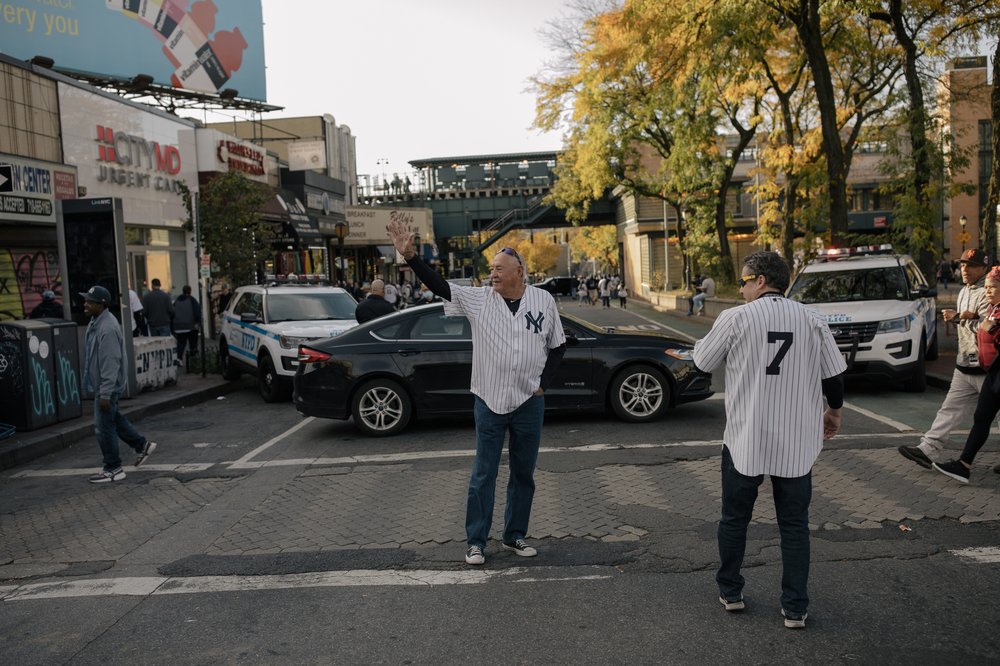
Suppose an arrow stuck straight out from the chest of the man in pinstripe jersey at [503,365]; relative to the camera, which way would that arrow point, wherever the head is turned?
toward the camera

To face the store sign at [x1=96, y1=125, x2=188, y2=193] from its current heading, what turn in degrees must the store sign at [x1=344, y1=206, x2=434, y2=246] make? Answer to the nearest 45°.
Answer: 0° — it already faces it

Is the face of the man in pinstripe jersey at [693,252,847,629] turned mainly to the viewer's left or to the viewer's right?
to the viewer's left

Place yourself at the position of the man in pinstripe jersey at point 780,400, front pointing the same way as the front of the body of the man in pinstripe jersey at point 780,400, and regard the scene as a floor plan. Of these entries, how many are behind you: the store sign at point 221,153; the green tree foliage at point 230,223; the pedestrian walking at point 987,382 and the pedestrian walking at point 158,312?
0

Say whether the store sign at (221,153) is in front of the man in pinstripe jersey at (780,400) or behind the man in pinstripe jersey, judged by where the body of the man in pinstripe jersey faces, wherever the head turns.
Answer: in front

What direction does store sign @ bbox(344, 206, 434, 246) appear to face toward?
toward the camera

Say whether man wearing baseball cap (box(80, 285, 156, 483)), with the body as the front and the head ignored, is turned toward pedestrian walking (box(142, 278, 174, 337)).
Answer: no

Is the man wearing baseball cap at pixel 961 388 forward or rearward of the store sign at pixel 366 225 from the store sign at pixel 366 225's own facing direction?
forward

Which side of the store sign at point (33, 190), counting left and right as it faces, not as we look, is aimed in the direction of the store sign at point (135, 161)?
left

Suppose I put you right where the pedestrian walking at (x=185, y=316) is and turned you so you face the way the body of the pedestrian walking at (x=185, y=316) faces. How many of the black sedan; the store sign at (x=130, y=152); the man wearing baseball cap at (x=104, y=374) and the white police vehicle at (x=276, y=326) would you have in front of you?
1

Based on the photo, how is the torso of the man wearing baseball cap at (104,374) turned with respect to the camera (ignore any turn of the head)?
to the viewer's left

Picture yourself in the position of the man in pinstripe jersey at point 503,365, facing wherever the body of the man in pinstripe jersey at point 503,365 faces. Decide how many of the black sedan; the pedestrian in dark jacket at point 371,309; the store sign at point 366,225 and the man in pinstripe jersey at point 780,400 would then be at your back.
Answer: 3

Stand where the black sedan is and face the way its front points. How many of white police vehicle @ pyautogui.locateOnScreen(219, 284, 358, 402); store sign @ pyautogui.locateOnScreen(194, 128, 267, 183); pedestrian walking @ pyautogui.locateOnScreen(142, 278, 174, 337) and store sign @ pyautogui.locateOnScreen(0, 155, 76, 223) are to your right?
0

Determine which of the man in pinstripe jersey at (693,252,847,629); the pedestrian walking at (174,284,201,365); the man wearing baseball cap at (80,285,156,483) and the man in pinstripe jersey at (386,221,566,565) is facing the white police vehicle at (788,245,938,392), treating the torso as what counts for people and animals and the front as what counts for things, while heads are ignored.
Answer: the man in pinstripe jersey at (693,252,847,629)

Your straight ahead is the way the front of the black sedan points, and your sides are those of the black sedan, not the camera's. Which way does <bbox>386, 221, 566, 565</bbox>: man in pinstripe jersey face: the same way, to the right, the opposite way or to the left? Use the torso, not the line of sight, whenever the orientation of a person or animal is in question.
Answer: to the right
